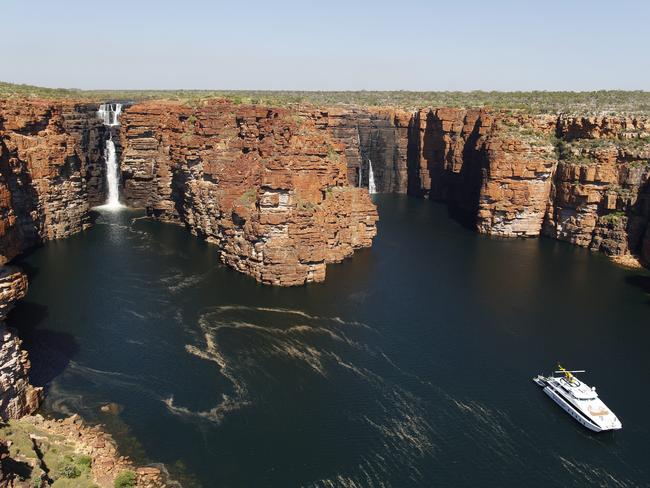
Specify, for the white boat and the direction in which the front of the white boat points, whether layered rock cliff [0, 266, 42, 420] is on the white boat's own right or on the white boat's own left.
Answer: on the white boat's own right

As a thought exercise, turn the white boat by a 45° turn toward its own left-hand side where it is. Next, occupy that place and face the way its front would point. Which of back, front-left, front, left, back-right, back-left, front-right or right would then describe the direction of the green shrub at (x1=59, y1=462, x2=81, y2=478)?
back-right

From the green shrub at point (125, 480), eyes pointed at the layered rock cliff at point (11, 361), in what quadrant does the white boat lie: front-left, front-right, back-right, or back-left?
back-right

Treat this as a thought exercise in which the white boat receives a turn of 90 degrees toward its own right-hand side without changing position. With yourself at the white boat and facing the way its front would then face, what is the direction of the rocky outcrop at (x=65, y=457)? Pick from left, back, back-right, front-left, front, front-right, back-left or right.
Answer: front

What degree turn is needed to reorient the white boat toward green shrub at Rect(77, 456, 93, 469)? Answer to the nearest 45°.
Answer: approximately 90° to its right

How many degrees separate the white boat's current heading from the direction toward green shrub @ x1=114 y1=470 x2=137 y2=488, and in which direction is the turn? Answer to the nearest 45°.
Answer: approximately 90° to its right

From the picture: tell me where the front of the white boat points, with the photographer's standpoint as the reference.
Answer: facing the viewer and to the right of the viewer
